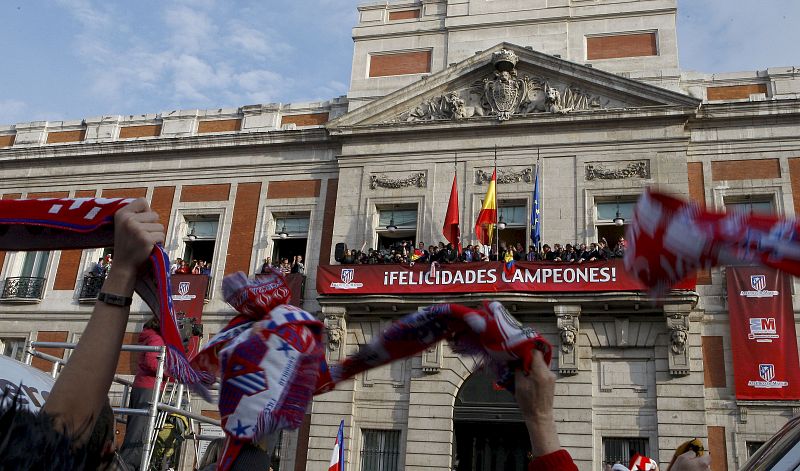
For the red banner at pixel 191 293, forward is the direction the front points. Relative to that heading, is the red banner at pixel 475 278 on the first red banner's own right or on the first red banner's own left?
on the first red banner's own left

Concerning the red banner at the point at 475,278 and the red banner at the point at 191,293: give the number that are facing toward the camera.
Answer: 2

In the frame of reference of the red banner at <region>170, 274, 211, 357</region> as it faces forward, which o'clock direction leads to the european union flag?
The european union flag is roughly at 10 o'clock from the red banner.

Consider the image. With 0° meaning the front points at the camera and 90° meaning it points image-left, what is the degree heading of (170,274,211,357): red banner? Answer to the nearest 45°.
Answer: approximately 0°

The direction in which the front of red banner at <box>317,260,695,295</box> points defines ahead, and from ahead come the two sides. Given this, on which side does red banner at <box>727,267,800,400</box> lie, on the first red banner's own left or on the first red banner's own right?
on the first red banner's own left

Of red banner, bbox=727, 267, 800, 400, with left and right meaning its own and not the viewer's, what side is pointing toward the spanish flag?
right

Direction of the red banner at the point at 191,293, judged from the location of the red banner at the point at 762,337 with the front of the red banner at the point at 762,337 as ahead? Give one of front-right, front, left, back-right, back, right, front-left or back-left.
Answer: right
